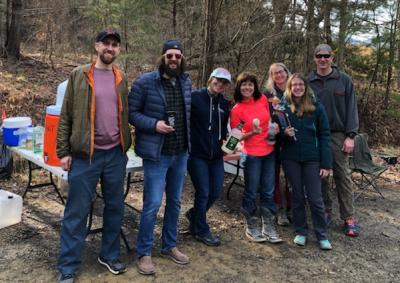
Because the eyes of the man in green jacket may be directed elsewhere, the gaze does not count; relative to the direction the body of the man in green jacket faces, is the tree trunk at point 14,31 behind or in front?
behind

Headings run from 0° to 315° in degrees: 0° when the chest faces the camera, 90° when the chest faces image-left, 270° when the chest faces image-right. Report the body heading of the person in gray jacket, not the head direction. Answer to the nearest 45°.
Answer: approximately 0°

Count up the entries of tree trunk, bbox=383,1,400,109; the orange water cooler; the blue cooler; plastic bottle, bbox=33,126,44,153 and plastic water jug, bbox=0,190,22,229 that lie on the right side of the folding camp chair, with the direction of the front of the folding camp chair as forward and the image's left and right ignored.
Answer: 4

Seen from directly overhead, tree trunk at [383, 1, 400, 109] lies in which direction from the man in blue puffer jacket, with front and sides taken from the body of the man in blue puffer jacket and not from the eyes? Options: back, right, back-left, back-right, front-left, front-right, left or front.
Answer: left

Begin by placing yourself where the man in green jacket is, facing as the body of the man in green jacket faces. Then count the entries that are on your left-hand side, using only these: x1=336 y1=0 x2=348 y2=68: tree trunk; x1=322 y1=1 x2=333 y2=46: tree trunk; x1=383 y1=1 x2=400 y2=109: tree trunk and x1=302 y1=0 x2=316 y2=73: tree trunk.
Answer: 4

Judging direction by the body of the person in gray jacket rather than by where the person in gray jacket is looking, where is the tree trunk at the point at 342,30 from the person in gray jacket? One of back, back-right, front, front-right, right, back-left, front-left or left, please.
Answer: back

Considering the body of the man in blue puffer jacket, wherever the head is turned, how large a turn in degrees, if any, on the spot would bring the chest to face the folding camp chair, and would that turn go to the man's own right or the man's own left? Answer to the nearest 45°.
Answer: approximately 90° to the man's own left

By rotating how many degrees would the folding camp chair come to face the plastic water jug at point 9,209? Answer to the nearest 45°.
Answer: approximately 90° to its right

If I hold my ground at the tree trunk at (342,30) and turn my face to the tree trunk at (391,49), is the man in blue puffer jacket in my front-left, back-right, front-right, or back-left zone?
back-right

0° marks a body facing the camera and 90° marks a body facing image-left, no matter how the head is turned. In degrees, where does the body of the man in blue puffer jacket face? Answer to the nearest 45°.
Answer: approximately 315°
